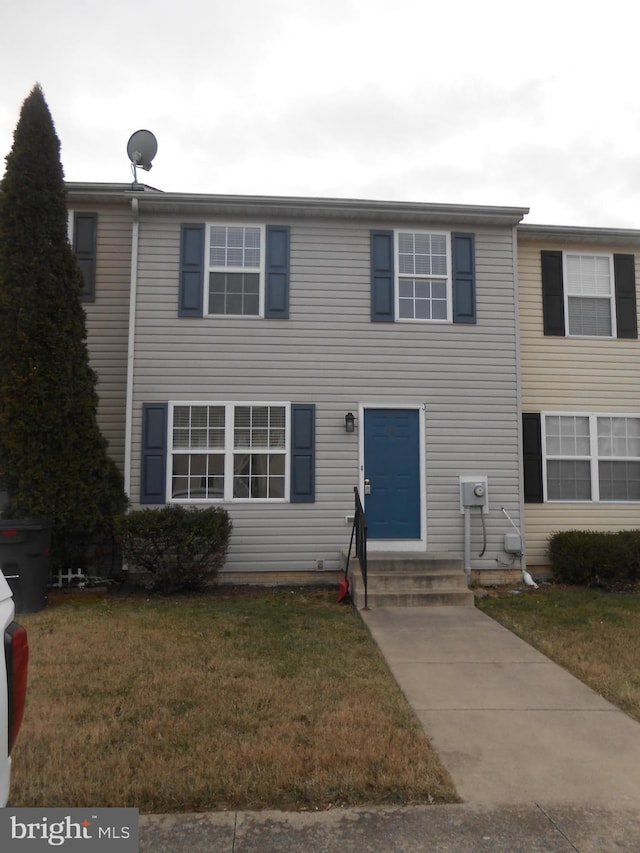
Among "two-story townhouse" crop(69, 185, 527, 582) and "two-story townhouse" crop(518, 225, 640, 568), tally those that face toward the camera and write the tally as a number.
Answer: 2

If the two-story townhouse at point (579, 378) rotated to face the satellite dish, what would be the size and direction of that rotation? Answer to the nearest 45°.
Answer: approximately 45° to its right

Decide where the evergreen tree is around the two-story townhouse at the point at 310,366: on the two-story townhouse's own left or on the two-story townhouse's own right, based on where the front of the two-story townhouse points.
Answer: on the two-story townhouse's own right

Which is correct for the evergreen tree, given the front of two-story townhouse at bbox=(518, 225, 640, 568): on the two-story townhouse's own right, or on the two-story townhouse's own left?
on the two-story townhouse's own right

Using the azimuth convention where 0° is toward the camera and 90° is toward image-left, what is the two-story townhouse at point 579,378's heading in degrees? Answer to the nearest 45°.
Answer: approximately 0°

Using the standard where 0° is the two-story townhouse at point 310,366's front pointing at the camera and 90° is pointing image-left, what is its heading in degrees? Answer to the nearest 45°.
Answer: approximately 0°

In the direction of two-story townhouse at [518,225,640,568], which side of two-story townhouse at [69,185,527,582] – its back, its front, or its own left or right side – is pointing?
left

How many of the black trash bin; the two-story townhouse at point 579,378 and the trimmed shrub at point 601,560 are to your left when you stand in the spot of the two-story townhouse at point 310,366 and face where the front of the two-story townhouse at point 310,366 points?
2

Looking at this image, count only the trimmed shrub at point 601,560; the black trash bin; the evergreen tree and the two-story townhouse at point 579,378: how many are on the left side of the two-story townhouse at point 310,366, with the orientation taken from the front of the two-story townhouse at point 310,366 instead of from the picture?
2
